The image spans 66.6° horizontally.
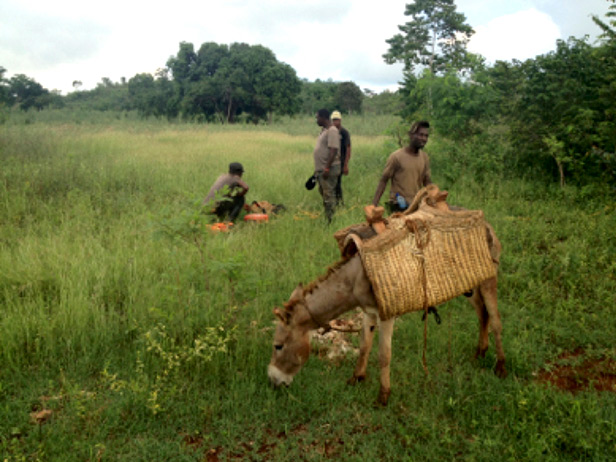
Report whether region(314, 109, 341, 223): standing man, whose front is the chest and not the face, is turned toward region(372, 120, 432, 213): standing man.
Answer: no

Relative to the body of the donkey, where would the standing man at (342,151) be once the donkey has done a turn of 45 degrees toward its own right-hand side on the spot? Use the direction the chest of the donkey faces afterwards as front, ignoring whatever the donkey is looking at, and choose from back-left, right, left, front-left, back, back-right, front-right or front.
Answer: front-right

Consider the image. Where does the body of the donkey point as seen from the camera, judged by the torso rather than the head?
to the viewer's left

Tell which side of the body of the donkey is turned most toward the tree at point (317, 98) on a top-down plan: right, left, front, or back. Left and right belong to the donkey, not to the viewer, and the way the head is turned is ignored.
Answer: right

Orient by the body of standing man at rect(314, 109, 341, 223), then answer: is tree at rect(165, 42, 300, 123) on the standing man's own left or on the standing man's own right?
on the standing man's own right

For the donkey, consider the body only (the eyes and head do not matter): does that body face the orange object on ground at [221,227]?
no

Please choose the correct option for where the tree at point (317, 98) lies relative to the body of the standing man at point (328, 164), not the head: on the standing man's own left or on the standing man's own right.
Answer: on the standing man's own right

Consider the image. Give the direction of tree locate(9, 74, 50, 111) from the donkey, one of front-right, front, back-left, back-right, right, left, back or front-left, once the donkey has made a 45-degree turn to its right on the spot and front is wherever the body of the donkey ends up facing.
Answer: front
